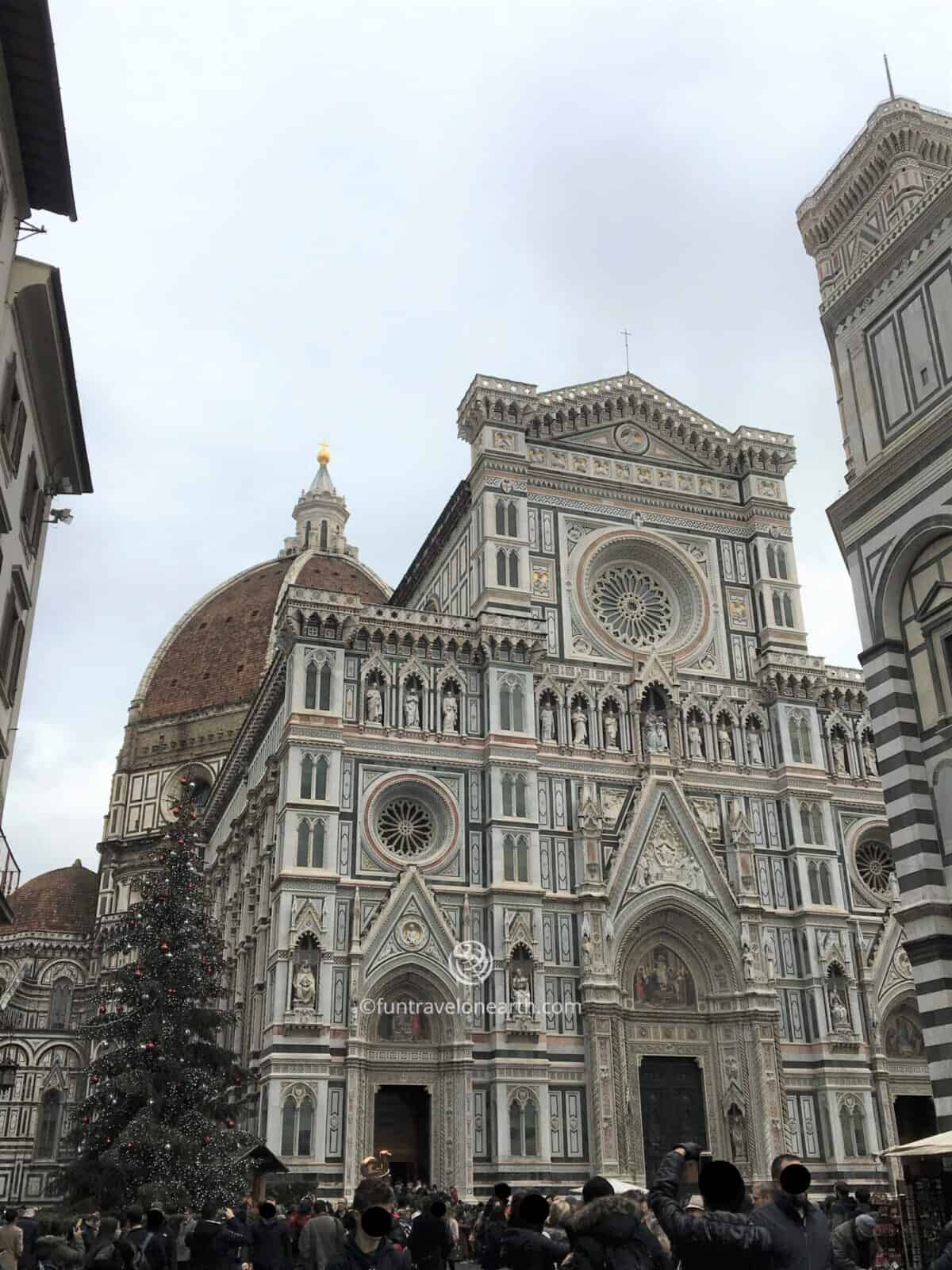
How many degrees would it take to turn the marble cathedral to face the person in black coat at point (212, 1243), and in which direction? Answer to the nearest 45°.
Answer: approximately 45° to its right

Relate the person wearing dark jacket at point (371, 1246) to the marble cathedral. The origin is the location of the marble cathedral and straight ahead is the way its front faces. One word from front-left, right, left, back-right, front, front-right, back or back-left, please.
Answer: front-right

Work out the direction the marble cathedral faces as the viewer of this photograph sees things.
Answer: facing the viewer and to the right of the viewer

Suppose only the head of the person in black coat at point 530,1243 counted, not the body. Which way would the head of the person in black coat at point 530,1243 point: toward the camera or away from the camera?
away from the camera

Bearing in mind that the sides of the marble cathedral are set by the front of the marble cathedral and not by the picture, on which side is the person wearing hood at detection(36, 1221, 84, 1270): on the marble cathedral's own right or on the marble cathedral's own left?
on the marble cathedral's own right

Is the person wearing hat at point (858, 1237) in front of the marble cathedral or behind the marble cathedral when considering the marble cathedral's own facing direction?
in front

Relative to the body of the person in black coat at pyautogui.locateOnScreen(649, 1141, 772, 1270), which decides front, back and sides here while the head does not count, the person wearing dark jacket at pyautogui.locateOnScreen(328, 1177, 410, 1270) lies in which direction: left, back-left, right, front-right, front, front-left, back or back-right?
front-left

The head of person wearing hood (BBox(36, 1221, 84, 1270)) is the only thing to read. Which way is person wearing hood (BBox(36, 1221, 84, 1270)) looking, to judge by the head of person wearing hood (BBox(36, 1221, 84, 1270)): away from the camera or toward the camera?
away from the camera

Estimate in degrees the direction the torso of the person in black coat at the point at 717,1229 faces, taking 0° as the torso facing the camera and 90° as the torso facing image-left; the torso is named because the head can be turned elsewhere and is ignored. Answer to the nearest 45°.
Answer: approximately 180°

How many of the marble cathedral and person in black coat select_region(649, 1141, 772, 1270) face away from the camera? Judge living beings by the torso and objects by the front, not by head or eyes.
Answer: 1

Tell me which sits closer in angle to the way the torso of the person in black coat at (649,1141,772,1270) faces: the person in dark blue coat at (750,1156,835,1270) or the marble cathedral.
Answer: the marble cathedral

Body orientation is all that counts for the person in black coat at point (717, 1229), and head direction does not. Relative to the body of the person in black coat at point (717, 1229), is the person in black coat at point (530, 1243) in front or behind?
in front

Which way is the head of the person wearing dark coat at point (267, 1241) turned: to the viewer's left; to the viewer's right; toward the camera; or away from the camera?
away from the camera

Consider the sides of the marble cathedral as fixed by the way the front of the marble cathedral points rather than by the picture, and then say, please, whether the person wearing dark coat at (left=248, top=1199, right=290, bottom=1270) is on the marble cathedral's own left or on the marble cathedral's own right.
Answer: on the marble cathedral's own right
